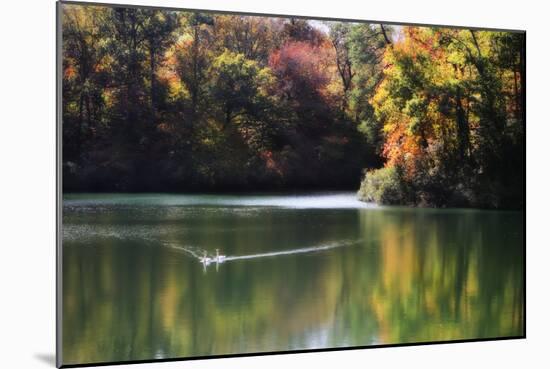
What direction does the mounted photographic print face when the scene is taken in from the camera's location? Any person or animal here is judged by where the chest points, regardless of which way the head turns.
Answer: facing the viewer and to the right of the viewer
